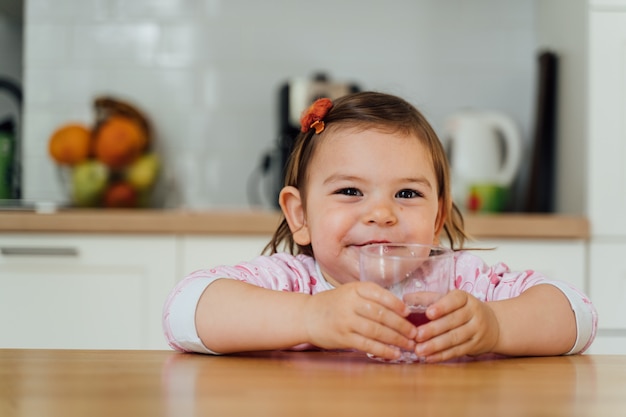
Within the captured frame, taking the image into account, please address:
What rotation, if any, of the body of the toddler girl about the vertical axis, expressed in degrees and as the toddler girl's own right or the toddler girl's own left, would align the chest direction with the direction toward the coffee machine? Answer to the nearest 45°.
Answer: approximately 180°

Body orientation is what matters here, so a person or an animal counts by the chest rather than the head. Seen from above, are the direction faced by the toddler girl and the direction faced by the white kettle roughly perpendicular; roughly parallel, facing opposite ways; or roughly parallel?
roughly perpendicular

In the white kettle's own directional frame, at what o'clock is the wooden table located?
The wooden table is roughly at 9 o'clock from the white kettle.

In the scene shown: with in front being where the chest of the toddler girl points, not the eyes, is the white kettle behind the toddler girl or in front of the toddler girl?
behind

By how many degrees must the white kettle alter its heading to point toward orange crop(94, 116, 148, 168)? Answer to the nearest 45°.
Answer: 0° — it already faces it

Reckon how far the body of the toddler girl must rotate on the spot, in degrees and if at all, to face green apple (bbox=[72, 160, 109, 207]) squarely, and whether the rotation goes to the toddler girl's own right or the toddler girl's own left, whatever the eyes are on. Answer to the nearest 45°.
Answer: approximately 135° to the toddler girl's own right

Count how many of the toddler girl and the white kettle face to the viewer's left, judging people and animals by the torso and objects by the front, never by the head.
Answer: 1

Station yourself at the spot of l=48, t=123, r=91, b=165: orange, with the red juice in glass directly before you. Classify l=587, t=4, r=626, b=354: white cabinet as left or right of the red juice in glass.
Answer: left

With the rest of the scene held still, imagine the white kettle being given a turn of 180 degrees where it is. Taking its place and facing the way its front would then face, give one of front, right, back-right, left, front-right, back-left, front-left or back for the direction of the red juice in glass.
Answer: right

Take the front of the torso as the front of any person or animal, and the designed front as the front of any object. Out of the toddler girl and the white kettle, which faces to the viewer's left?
the white kettle

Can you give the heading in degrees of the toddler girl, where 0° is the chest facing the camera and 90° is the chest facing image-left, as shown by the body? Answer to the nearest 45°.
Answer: approximately 0°

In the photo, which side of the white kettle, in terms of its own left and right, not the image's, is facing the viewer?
left
